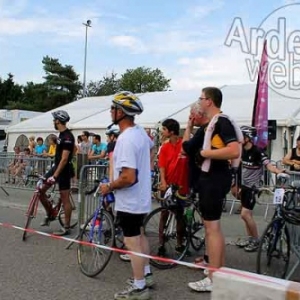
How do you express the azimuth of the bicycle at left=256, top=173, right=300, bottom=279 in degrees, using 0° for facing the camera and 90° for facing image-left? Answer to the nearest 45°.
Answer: approximately 45°

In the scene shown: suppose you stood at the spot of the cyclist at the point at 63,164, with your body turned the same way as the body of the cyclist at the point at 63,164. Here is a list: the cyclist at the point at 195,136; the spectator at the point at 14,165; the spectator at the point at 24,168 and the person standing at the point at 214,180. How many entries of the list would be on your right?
2

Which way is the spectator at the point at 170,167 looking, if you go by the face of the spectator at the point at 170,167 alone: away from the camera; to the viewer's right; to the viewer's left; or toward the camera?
to the viewer's left

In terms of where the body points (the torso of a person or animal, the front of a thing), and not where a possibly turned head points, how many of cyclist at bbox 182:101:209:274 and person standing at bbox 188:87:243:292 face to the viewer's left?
2

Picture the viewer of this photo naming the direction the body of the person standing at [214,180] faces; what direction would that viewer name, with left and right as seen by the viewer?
facing to the left of the viewer

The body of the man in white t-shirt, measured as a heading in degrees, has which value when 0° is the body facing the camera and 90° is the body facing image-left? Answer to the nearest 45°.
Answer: approximately 90°

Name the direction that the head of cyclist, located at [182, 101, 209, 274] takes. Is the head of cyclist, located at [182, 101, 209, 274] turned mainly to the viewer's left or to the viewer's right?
to the viewer's left

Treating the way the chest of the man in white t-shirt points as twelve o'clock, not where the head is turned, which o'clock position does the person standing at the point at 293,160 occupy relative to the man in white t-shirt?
The person standing is roughly at 4 o'clock from the man in white t-shirt.

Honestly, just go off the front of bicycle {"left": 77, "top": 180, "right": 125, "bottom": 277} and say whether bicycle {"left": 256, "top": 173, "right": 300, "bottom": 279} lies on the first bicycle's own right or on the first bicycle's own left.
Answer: on the first bicycle's own left

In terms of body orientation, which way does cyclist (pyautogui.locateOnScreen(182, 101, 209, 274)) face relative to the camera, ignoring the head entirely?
to the viewer's left

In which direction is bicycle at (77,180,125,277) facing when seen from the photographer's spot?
facing the viewer and to the left of the viewer

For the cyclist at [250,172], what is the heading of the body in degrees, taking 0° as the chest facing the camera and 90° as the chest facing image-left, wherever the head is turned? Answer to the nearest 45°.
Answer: approximately 45°

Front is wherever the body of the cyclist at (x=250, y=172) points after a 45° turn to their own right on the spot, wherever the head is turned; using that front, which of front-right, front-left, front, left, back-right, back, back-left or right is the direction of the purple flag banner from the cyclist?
right

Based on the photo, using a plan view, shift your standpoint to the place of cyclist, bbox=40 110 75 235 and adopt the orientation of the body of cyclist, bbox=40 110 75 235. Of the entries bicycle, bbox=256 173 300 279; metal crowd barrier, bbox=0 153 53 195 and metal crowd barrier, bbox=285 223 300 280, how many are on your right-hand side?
1

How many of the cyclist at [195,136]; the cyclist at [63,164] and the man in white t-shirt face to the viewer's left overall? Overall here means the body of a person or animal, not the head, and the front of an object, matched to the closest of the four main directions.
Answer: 3

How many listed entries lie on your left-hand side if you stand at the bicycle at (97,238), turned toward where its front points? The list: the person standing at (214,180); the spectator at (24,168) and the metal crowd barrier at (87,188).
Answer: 1
